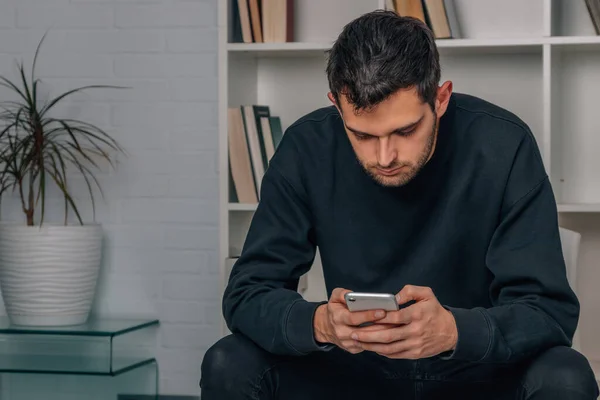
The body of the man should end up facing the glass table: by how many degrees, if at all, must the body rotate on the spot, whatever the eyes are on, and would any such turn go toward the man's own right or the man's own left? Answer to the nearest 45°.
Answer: approximately 135° to the man's own right

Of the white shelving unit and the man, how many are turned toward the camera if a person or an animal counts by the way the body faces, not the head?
2

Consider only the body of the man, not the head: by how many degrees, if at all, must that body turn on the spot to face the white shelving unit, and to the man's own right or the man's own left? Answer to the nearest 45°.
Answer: approximately 180°

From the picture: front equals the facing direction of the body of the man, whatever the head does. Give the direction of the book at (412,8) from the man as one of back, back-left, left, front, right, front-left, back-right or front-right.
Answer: back

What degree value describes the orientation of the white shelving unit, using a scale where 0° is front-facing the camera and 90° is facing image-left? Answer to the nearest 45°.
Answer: approximately 0°

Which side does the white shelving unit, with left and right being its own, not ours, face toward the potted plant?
right

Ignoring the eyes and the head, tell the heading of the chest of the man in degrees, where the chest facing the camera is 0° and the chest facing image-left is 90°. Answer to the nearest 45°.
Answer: approximately 0°
